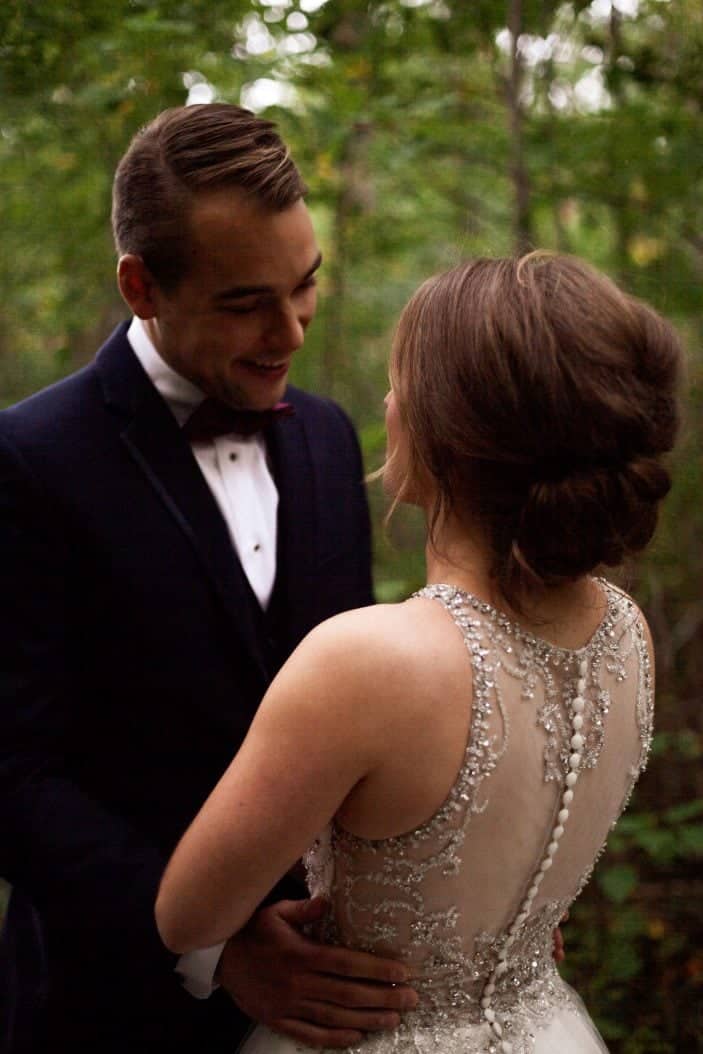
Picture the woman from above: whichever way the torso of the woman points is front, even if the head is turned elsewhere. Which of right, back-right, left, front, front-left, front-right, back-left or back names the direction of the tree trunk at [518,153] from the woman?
front-right

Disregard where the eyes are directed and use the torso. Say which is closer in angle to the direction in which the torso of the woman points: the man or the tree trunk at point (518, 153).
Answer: the man

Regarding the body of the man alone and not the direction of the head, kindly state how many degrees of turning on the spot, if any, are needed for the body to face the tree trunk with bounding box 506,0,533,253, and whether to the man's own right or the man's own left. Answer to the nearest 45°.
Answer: approximately 90° to the man's own left

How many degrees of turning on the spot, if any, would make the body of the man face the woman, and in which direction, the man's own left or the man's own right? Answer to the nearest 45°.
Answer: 0° — they already face them

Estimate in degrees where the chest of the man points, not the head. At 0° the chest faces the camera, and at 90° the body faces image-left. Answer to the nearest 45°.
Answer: approximately 315°

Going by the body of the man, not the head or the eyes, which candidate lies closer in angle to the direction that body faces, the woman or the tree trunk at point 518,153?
the woman

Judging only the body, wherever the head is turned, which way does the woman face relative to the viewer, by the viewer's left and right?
facing away from the viewer and to the left of the viewer

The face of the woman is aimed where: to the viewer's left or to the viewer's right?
to the viewer's left

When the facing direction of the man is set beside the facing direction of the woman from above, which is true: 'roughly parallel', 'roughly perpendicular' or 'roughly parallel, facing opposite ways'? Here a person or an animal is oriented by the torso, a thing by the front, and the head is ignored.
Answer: roughly parallel, facing opposite ways

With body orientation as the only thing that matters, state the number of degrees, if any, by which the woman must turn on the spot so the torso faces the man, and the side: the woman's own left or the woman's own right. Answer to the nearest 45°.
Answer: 0° — they already face them

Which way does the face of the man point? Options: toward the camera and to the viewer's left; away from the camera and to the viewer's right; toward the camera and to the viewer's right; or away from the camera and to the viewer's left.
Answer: toward the camera and to the viewer's right
